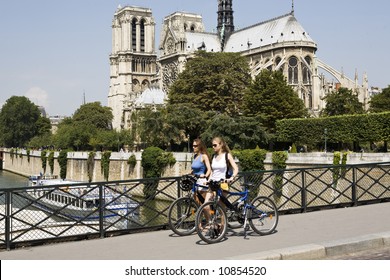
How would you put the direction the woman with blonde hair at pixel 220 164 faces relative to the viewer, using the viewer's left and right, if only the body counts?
facing the viewer and to the left of the viewer

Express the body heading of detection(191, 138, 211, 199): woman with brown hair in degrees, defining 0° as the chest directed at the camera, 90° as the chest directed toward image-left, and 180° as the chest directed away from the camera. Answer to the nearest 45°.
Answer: approximately 45°

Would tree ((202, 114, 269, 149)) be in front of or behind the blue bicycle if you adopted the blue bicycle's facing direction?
behind

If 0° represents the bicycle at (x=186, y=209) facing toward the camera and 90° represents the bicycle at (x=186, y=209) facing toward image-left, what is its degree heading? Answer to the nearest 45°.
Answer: approximately 45°

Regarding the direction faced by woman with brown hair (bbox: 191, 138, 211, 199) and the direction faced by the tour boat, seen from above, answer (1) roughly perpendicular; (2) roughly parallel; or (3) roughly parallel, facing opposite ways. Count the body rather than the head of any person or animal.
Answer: roughly perpendicular

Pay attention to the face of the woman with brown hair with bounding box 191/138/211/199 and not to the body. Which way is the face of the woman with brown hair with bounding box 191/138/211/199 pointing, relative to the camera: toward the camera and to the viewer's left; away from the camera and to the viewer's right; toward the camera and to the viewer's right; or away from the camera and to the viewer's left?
toward the camera and to the viewer's left

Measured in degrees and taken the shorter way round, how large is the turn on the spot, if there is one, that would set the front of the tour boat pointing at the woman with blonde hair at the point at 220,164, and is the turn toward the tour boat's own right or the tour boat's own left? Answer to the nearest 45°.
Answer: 0° — it already faces them

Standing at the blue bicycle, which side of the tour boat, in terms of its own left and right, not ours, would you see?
front

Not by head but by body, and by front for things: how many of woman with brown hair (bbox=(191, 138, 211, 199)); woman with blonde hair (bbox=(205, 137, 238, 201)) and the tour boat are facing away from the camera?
0
